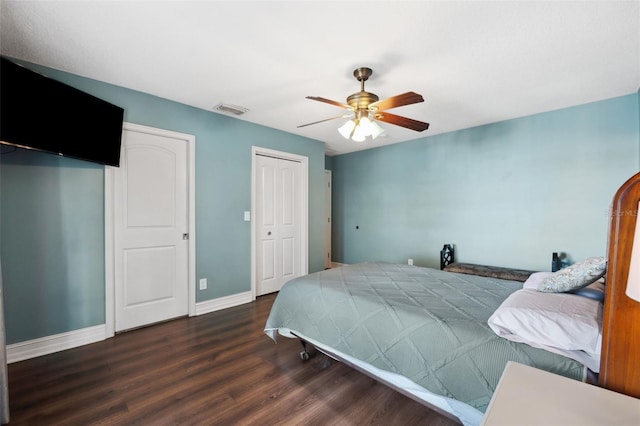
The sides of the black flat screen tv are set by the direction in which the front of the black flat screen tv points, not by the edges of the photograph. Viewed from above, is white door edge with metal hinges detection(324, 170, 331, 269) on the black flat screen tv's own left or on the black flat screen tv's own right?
on the black flat screen tv's own left

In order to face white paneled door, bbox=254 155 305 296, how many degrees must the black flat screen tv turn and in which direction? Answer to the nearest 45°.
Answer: approximately 45° to its left

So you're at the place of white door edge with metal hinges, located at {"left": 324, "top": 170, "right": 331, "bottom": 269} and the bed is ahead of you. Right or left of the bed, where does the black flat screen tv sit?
right

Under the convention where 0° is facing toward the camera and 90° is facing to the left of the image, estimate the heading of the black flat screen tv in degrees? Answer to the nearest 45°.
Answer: approximately 315°

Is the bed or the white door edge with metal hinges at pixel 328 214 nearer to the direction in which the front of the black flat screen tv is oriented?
the bed

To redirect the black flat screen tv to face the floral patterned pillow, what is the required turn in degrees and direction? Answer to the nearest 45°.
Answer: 0° — it already faces it

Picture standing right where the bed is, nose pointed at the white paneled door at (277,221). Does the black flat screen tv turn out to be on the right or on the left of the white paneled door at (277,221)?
left

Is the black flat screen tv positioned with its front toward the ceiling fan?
yes

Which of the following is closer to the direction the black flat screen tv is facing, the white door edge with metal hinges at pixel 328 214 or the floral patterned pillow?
the floral patterned pillow

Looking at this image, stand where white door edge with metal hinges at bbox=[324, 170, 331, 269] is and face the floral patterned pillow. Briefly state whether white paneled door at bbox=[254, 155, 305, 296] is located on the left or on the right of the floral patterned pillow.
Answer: right
